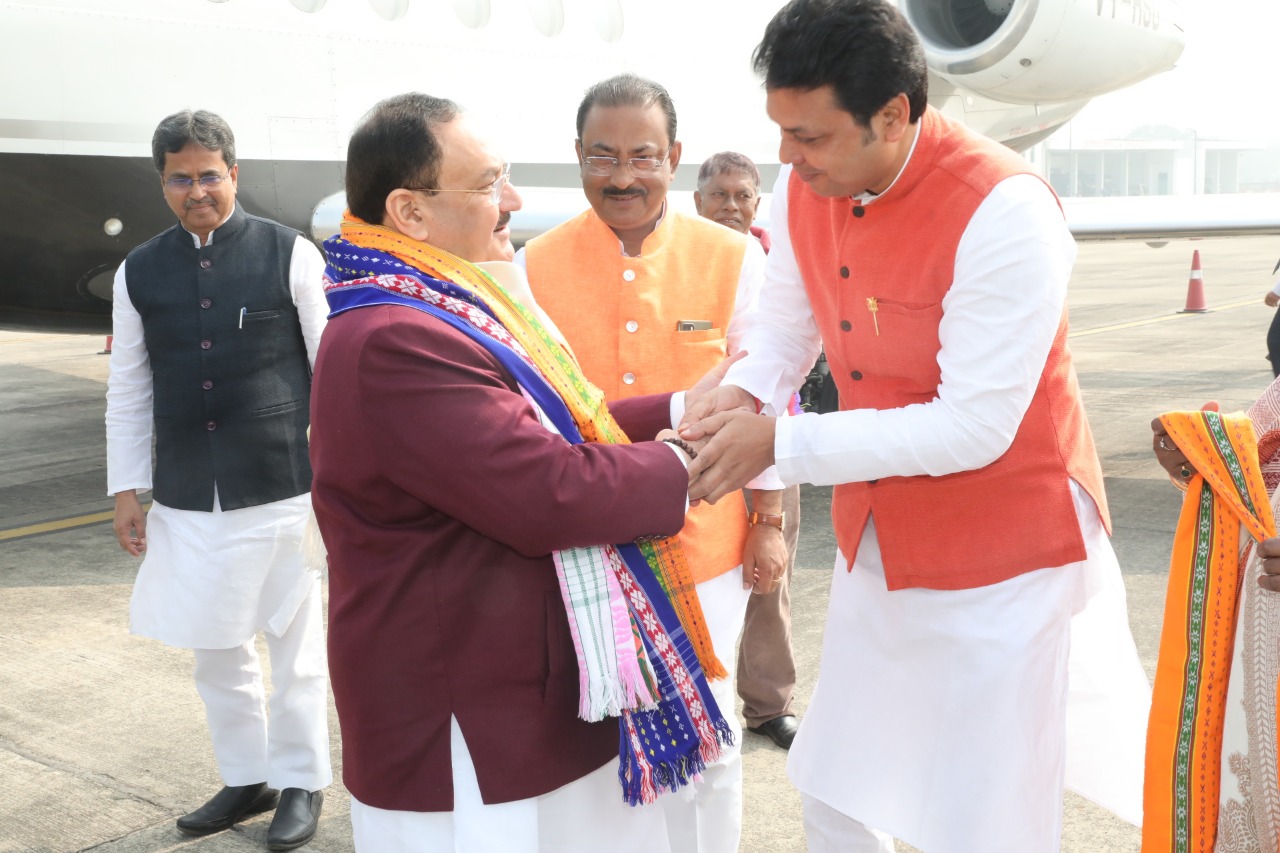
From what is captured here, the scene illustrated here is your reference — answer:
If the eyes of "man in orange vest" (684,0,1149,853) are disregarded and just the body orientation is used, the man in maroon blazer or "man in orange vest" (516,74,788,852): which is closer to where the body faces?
the man in maroon blazer

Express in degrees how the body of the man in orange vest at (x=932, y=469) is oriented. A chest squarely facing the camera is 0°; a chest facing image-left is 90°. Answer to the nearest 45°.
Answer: approximately 45°

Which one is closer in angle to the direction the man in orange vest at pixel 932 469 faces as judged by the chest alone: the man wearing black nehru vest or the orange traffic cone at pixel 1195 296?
the man wearing black nehru vest

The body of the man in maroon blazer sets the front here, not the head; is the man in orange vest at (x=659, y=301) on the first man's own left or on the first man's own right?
on the first man's own left

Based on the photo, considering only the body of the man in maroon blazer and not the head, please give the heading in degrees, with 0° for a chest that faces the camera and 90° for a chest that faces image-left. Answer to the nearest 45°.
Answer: approximately 270°

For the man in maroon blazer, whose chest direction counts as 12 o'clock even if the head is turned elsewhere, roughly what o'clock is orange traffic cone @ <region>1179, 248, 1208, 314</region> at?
The orange traffic cone is roughly at 10 o'clock from the man in maroon blazer.

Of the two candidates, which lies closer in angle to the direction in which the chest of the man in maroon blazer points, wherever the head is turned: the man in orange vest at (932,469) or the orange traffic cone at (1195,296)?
the man in orange vest

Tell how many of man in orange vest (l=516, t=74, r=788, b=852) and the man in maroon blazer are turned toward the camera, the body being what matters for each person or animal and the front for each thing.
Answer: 1

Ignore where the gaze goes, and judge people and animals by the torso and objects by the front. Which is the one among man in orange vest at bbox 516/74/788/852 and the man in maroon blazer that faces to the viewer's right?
the man in maroon blazer

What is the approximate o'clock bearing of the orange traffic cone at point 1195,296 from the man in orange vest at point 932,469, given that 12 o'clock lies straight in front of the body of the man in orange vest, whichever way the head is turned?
The orange traffic cone is roughly at 5 o'clock from the man in orange vest.

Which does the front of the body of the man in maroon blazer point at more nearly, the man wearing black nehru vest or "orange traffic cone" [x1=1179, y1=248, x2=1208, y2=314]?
the orange traffic cone

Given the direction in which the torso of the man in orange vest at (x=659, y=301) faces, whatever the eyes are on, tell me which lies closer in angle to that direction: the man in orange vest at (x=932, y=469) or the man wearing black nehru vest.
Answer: the man in orange vest

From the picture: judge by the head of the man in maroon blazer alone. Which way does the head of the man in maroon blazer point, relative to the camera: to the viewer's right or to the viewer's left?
to the viewer's right

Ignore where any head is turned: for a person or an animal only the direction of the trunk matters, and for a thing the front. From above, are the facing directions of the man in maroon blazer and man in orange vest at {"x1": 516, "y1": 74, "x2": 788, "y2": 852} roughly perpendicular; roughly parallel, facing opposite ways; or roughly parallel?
roughly perpendicular
